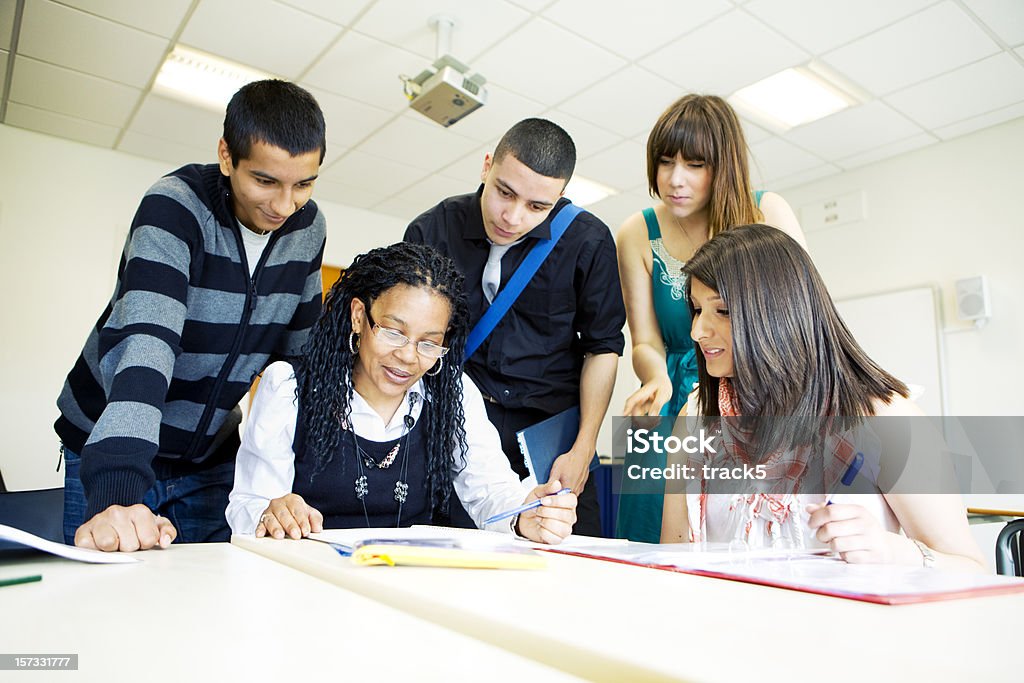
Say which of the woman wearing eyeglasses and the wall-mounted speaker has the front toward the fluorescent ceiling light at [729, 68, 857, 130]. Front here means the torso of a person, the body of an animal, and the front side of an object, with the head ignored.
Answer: the wall-mounted speaker

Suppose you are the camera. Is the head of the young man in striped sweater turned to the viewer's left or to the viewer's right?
to the viewer's right

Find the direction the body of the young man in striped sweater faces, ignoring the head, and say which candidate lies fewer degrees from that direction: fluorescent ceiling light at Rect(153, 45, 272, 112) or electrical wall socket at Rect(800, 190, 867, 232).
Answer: the electrical wall socket

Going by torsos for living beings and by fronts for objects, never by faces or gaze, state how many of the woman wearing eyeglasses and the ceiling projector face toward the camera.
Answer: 1

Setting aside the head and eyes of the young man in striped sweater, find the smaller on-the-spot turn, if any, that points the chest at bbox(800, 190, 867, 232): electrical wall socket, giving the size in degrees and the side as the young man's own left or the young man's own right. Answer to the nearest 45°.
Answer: approximately 90° to the young man's own left

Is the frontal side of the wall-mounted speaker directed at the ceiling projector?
yes

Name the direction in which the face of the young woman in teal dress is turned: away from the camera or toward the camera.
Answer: toward the camera

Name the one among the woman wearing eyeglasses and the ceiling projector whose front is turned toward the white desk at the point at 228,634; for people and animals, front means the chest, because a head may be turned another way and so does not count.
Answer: the woman wearing eyeglasses

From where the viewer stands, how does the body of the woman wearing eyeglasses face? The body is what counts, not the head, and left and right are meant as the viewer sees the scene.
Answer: facing the viewer

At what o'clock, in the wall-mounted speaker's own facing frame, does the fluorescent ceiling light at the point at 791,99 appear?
The fluorescent ceiling light is roughly at 12 o'clock from the wall-mounted speaker.

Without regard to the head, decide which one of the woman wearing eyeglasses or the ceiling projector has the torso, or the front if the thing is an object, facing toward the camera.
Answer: the woman wearing eyeglasses

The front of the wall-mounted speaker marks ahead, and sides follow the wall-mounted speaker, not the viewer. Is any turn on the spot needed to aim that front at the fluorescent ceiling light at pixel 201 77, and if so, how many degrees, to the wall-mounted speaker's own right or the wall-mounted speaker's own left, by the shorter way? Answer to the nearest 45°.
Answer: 0° — it already faces it

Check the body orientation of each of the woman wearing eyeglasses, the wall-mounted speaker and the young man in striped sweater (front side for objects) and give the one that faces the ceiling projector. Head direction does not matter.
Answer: the wall-mounted speaker
